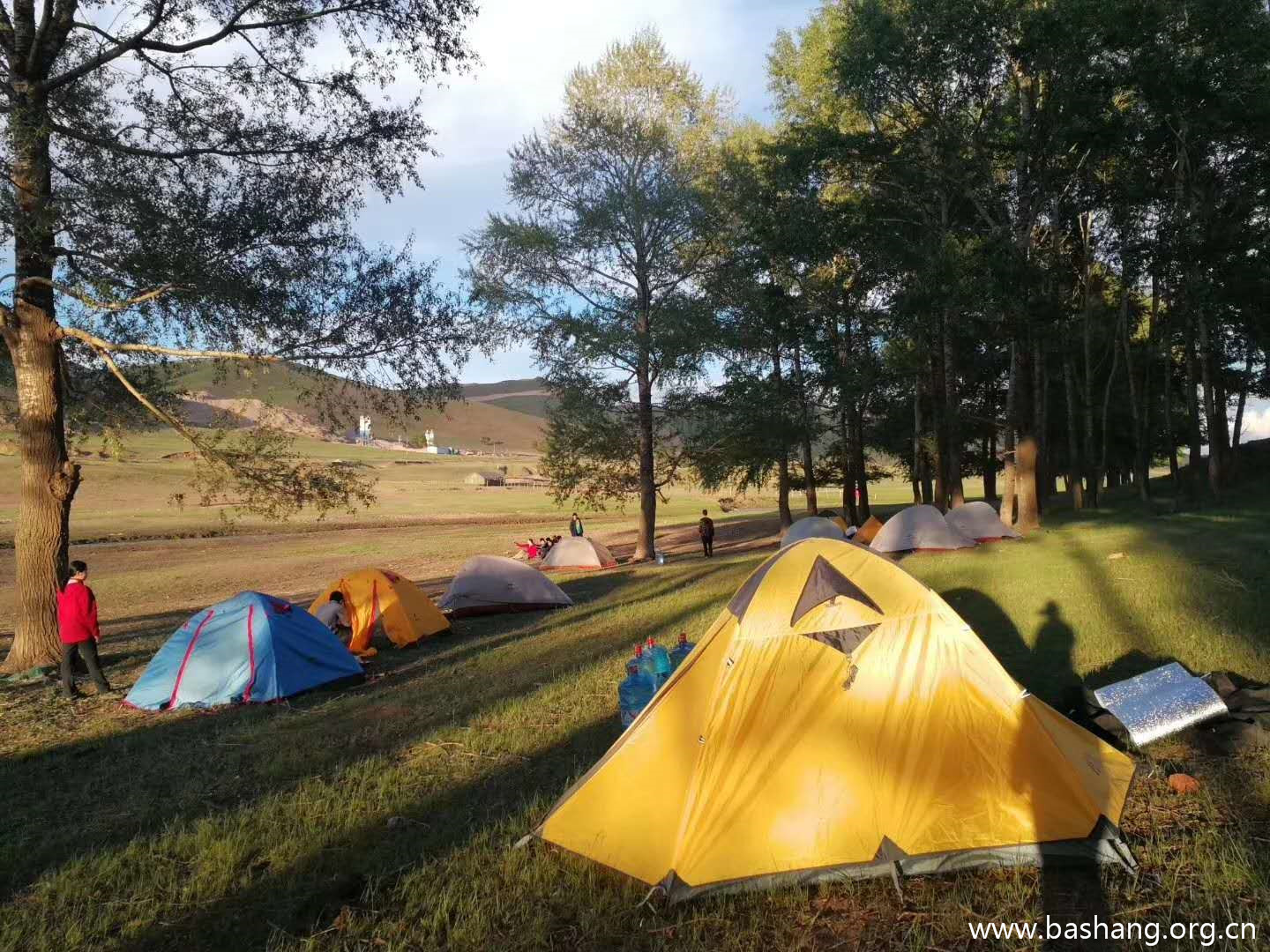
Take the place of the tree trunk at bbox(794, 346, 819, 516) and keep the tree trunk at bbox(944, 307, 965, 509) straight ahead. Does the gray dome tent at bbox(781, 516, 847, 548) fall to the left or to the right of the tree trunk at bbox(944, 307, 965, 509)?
right

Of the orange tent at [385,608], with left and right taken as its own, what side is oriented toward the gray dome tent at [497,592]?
back

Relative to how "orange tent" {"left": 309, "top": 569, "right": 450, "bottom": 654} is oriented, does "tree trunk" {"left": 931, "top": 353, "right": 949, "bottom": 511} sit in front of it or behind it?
behind

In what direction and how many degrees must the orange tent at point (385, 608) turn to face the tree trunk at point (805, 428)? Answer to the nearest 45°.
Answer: approximately 180°

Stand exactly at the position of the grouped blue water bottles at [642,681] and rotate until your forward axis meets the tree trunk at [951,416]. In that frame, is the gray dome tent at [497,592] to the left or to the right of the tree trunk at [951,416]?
left

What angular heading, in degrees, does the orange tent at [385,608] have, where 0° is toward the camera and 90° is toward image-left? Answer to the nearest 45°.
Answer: approximately 45°

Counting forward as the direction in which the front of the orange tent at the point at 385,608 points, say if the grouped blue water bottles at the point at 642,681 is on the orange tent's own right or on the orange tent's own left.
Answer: on the orange tent's own left

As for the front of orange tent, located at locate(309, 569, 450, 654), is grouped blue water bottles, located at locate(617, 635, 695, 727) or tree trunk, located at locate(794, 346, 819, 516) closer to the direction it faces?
the grouped blue water bottles

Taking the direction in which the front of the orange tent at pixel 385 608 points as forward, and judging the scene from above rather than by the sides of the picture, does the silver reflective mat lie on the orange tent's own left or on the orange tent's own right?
on the orange tent's own left

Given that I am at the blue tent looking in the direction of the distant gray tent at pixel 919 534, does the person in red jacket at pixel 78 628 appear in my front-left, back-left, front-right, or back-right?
back-left

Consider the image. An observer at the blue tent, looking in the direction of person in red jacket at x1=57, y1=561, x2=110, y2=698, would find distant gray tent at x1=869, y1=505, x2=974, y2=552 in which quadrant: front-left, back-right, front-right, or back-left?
back-right

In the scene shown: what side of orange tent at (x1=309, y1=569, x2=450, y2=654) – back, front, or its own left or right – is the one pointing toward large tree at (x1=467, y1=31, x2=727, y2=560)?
back

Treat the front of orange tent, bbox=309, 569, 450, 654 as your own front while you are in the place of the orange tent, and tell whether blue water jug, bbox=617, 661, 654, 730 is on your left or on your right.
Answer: on your left
